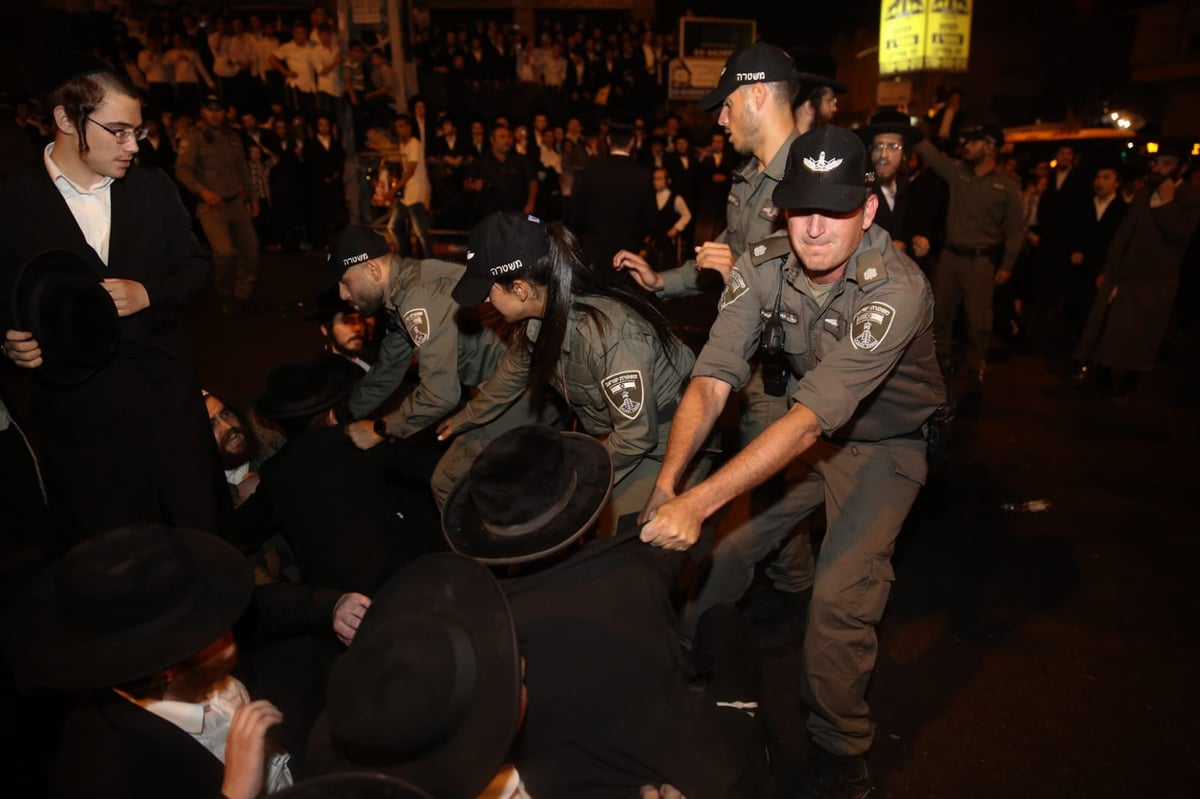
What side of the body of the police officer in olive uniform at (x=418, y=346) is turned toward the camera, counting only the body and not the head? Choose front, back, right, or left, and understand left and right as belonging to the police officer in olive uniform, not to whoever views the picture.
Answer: left

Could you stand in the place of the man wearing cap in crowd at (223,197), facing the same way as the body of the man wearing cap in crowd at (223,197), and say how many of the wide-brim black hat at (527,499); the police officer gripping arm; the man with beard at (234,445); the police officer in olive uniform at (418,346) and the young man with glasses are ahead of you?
5

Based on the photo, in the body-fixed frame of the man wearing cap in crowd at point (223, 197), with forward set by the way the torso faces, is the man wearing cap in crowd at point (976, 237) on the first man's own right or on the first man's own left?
on the first man's own left

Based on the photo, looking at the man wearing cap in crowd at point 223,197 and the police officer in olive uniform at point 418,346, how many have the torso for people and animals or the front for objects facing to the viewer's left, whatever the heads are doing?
1

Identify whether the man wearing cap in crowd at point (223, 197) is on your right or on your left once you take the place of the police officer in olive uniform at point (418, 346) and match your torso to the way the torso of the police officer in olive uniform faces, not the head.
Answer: on your right

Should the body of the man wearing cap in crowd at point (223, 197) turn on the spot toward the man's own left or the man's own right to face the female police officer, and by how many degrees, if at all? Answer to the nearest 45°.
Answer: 0° — they already face them

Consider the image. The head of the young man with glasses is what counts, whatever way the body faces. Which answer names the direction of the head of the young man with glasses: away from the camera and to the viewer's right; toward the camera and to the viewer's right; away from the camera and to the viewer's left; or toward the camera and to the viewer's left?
toward the camera and to the viewer's right

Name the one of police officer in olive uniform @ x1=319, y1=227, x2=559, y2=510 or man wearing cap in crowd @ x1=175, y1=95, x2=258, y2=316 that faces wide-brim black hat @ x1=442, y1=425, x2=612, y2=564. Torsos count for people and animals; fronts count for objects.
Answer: the man wearing cap in crowd

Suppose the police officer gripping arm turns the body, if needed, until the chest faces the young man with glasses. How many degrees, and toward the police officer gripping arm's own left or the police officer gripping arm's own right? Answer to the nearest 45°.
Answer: approximately 45° to the police officer gripping arm's own right

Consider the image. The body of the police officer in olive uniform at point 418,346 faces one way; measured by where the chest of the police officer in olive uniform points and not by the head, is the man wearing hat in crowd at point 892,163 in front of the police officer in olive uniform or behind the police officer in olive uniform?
behind

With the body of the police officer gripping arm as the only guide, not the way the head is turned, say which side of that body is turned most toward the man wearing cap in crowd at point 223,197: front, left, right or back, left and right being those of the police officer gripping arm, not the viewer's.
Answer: right
